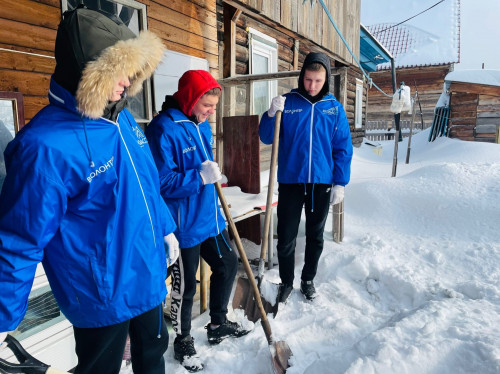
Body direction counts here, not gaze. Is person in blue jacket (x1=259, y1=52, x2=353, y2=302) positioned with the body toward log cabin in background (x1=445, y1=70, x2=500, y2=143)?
no

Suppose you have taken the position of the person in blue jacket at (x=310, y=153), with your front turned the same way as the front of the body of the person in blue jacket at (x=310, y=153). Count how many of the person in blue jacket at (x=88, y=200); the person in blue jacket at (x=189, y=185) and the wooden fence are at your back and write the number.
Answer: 1

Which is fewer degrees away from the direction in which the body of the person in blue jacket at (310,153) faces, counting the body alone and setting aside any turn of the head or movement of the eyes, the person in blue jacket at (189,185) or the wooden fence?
the person in blue jacket

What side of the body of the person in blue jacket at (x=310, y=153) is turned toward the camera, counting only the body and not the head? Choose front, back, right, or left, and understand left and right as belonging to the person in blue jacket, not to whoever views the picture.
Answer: front

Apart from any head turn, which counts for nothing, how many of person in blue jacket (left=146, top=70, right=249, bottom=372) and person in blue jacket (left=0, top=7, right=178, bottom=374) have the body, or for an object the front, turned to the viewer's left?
0

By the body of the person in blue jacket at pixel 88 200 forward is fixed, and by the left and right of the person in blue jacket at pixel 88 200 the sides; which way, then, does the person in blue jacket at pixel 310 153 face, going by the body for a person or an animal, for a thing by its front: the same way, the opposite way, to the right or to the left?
to the right

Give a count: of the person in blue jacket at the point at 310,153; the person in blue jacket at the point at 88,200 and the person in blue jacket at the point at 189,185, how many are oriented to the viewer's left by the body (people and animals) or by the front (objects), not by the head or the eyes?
0

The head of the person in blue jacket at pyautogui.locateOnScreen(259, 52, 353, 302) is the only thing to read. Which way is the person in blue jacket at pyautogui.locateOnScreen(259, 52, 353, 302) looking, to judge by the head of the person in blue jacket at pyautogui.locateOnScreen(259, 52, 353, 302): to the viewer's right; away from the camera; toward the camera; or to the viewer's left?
toward the camera

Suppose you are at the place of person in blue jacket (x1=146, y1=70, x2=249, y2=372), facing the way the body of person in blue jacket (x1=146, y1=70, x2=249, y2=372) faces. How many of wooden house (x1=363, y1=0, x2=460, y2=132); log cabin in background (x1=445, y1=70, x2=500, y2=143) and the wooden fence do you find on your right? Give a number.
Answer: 0

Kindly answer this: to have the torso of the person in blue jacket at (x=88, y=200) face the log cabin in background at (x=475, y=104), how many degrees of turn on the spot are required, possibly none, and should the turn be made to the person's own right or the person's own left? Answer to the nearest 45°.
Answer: approximately 90° to the person's own left

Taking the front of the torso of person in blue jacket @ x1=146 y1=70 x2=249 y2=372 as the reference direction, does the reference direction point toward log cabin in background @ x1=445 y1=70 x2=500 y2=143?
no

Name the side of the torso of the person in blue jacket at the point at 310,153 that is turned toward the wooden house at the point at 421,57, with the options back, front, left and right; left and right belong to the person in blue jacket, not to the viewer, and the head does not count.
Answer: back

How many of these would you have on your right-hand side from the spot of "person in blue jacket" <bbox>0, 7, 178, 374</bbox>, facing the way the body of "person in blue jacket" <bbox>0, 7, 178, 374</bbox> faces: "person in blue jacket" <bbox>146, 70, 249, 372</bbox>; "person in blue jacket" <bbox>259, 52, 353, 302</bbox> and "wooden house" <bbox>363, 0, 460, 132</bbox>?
0
